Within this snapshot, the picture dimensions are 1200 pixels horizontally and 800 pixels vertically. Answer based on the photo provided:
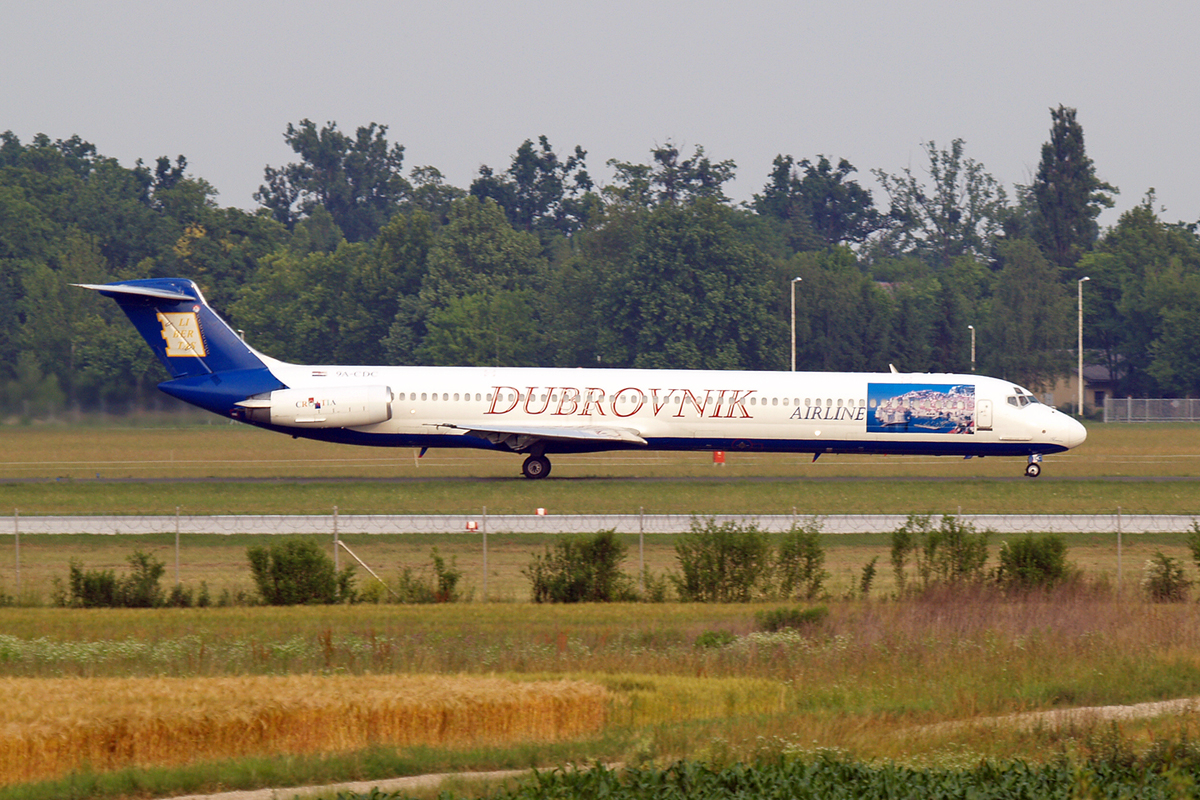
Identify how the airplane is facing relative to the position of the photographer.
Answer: facing to the right of the viewer

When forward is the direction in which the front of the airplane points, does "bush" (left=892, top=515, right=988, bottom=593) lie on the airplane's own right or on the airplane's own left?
on the airplane's own right

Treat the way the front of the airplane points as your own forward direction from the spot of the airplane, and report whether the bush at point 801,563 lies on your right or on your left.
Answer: on your right

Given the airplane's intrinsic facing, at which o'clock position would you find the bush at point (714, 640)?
The bush is roughly at 3 o'clock from the airplane.

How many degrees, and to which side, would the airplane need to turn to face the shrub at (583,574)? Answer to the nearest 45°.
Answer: approximately 90° to its right

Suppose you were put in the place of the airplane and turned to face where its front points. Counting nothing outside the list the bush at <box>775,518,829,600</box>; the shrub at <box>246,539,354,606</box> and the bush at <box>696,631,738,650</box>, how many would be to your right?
3

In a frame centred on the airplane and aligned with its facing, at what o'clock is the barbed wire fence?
The barbed wire fence is roughly at 3 o'clock from the airplane.

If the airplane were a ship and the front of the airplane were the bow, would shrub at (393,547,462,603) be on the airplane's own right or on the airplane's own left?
on the airplane's own right

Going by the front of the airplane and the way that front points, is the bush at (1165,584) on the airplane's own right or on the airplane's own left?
on the airplane's own right

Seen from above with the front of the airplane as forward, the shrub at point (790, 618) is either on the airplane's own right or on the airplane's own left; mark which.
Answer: on the airplane's own right

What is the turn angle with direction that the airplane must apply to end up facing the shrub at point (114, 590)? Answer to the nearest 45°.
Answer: approximately 90° to its right
